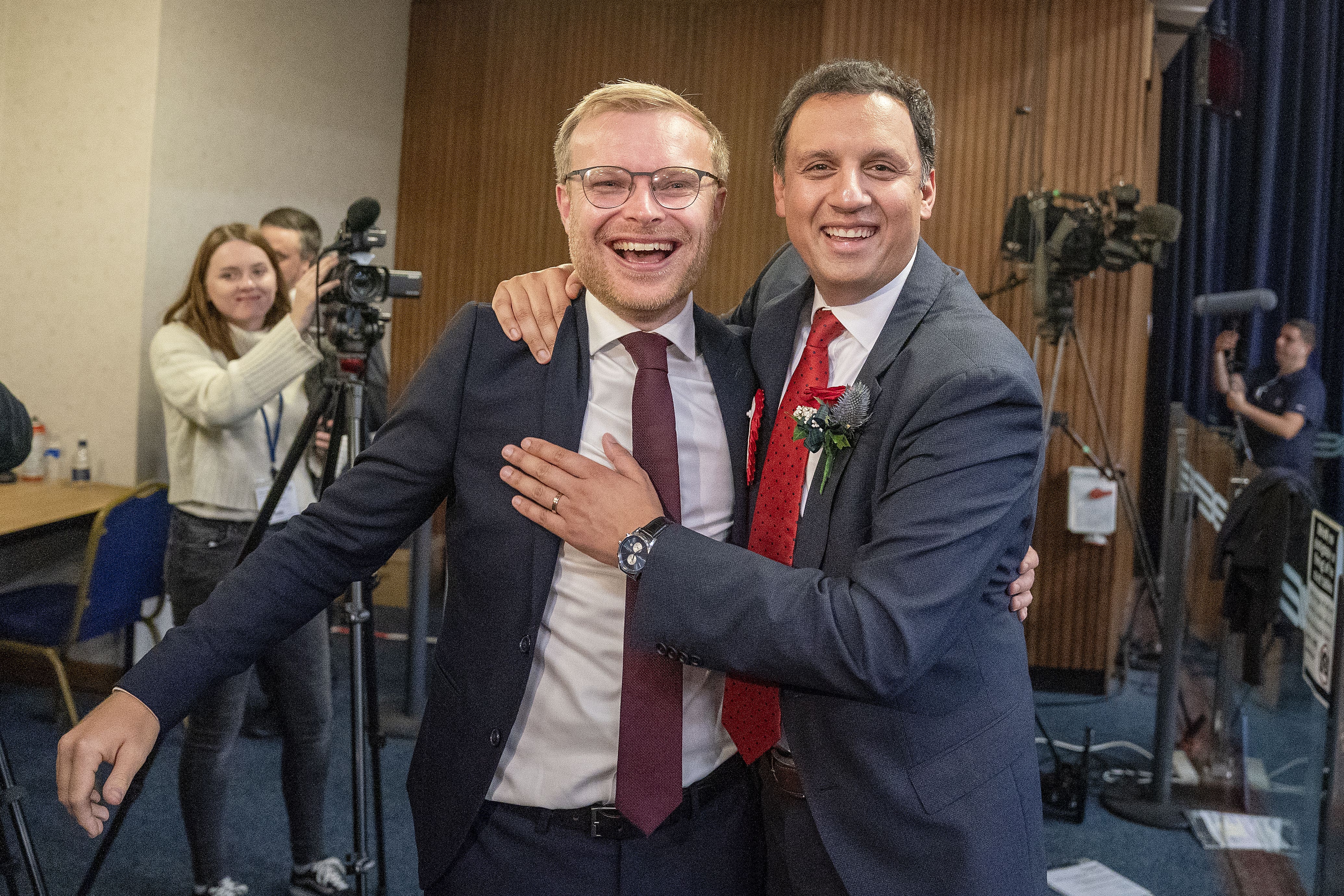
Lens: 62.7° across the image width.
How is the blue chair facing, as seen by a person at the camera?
facing away from the viewer and to the left of the viewer

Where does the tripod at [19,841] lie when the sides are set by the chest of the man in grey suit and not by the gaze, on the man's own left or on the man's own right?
on the man's own right

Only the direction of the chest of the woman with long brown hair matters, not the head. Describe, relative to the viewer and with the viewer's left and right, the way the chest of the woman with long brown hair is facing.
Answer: facing the viewer and to the right of the viewer

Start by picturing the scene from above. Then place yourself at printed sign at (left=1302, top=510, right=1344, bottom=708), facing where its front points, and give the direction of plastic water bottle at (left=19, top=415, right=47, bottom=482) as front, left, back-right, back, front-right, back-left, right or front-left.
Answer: front-right

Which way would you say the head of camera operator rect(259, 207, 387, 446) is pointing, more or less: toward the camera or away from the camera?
toward the camera

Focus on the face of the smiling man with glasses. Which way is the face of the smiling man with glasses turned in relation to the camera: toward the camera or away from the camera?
toward the camera

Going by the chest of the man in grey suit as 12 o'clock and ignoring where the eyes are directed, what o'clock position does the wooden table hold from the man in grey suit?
The wooden table is roughly at 3 o'clock from the man in grey suit.

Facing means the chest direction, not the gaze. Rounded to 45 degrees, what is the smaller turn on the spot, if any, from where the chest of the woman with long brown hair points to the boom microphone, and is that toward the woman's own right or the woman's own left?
approximately 45° to the woman's own left

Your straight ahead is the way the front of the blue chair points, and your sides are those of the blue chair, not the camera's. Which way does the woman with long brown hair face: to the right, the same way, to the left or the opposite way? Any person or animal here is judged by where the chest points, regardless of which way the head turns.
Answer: the opposite way

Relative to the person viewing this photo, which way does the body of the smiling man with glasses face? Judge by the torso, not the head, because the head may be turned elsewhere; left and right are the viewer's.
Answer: facing the viewer

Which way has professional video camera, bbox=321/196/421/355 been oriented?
toward the camera

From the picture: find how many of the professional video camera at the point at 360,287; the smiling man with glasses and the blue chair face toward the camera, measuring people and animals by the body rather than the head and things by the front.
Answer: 2

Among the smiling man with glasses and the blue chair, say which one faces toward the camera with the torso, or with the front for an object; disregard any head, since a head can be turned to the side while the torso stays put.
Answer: the smiling man with glasses

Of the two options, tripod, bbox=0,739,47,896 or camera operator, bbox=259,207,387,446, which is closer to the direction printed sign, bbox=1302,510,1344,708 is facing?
the tripod

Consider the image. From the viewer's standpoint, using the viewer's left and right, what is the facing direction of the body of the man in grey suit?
facing the viewer and to the left of the viewer
